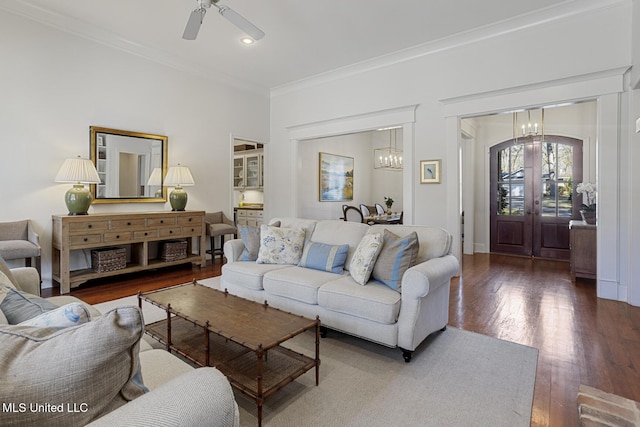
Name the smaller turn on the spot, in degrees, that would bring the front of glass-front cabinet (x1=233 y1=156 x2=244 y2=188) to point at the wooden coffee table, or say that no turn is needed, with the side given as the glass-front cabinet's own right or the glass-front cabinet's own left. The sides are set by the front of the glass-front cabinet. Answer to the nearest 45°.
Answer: approximately 45° to the glass-front cabinet's own left

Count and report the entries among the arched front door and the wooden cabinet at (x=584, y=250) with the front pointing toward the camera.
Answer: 1

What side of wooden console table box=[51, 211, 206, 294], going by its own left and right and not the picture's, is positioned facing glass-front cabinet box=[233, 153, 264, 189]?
left

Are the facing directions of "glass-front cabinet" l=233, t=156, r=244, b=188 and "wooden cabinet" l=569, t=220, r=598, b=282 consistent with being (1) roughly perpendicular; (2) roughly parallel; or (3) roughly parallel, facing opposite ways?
roughly perpendicular

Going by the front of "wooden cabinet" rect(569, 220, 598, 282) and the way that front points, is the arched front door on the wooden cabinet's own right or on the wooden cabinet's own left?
on the wooden cabinet's own right

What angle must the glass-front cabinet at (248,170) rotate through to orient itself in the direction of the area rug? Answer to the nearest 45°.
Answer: approximately 45° to its left

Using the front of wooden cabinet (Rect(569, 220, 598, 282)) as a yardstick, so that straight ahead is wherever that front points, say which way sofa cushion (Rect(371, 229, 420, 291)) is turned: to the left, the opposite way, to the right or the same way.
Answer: to the left

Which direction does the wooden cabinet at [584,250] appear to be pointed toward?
to the viewer's left

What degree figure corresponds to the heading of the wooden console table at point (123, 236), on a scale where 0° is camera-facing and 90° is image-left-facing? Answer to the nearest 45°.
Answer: approximately 315°

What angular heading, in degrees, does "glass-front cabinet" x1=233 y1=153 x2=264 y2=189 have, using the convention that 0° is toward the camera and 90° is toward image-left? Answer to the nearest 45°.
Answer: approximately 45°

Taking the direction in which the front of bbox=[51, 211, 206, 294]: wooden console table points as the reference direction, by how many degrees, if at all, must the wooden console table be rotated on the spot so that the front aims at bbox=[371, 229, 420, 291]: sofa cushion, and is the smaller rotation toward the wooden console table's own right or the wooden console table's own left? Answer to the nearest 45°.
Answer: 0° — it already faces it

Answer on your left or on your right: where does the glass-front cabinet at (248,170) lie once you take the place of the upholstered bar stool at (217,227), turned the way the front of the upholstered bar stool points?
on your left
